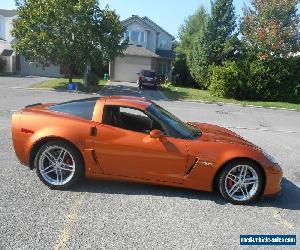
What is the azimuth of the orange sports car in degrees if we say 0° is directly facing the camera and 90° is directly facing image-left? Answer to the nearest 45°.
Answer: approximately 270°

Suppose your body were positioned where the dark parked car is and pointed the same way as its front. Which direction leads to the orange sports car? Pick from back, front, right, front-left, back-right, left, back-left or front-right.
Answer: back

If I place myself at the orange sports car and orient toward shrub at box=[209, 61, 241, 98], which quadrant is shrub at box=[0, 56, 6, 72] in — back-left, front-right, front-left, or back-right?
front-left

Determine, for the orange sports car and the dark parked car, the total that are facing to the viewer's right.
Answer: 1

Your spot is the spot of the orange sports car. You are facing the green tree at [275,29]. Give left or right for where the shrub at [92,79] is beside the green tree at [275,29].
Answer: left

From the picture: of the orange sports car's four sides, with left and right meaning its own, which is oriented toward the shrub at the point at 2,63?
left

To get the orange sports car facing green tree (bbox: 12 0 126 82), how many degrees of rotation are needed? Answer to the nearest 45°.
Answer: approximately 90° to its left

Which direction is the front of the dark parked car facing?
away from the camera

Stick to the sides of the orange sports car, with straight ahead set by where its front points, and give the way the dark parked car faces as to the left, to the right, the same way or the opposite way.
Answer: to the left

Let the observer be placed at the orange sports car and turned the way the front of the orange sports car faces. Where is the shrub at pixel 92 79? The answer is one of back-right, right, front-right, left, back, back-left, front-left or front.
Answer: left

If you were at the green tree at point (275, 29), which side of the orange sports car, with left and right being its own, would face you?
left
